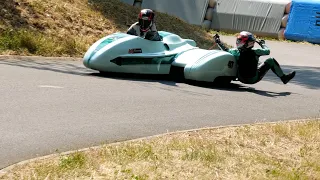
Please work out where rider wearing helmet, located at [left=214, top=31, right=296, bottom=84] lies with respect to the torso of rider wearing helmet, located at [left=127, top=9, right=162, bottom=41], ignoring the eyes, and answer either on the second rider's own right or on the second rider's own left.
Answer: on the second rider's own left

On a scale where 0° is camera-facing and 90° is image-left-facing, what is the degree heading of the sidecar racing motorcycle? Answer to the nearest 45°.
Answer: approximately 90°

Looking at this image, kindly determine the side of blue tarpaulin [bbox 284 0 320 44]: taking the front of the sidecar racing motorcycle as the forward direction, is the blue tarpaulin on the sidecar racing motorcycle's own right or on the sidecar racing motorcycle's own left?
on the sidecar racing motorcycle's own right

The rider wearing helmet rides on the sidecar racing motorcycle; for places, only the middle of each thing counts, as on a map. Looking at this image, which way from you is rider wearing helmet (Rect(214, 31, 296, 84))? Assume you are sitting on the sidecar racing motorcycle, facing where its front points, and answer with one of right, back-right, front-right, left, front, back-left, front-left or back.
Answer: back

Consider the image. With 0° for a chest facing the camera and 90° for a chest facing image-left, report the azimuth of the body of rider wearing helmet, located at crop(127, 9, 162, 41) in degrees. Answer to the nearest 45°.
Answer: approximately 45°
